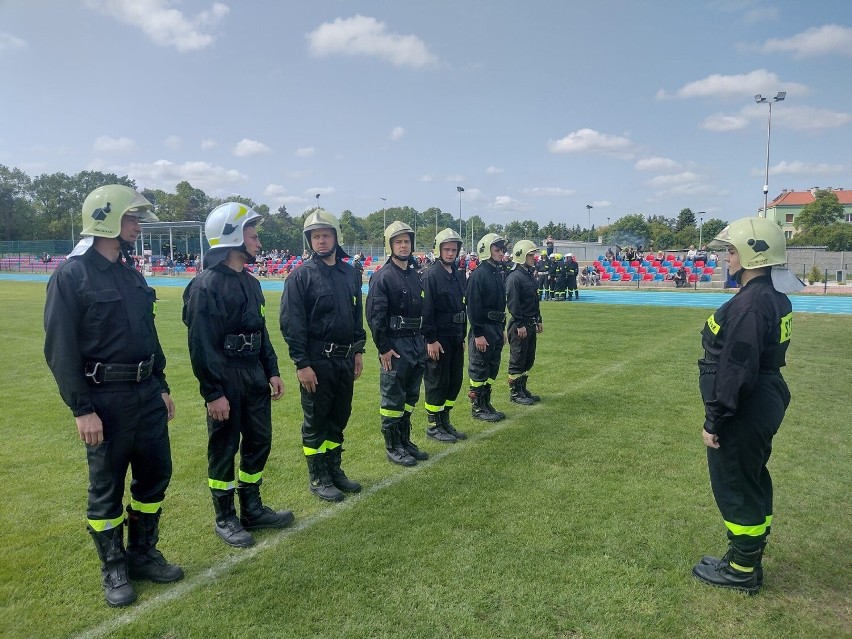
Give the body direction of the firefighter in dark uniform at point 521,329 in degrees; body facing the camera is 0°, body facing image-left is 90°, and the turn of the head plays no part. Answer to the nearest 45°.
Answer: approximately 270°

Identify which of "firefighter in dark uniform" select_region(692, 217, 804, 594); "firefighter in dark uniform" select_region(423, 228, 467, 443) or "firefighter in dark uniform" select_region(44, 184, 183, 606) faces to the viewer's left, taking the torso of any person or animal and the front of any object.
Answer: "firefighter in dark uniform" select_region(692, 217, 804, 594)

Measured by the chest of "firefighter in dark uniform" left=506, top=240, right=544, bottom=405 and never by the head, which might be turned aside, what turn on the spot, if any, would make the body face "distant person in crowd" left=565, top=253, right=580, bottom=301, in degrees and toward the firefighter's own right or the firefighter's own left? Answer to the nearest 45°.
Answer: approximately 90° to the firefighter's own left

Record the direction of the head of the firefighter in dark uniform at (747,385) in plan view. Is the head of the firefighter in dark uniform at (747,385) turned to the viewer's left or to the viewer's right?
to the viewer's left

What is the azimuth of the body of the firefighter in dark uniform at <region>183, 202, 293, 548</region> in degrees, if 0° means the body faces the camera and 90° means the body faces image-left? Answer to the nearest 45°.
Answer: approximately 315°

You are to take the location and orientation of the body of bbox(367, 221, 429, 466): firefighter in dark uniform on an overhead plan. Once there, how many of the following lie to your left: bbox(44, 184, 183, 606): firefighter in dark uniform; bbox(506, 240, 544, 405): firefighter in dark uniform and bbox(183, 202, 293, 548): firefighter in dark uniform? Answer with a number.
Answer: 1

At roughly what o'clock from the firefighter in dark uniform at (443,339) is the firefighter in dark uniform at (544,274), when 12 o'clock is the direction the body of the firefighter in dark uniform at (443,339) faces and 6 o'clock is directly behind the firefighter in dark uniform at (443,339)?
the firefighter in dark uniform at (544,274) is roughly at 8 o'clock from the firefighter in dark uniform at (443,339).

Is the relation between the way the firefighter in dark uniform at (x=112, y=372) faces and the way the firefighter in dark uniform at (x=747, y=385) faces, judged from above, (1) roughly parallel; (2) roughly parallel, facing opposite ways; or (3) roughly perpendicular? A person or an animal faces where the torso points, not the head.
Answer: roughly parallel, facing opposite ways

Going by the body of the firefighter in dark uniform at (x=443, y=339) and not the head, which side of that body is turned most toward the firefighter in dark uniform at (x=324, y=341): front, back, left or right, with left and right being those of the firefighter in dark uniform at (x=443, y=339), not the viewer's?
right

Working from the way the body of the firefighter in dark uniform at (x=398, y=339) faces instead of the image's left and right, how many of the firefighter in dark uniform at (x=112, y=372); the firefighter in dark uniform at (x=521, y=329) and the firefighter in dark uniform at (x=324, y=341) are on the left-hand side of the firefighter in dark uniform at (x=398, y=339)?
1

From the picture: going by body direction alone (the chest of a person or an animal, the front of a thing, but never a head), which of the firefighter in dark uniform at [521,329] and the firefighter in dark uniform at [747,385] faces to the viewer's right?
the firefighter in dark uniform at [521,329]

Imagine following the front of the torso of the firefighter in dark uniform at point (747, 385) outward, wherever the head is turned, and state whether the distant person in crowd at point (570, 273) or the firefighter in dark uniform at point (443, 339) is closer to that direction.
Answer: the firefighter in dark uniform

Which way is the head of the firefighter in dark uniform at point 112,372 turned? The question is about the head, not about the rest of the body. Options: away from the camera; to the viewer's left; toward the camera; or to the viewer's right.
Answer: to the viewer's right

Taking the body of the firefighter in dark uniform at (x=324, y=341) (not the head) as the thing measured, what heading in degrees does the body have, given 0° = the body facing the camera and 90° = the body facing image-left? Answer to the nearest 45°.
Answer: approximately 315°

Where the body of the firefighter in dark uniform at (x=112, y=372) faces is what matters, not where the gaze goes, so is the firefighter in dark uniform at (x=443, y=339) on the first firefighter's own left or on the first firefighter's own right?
on the first firefighter's own left

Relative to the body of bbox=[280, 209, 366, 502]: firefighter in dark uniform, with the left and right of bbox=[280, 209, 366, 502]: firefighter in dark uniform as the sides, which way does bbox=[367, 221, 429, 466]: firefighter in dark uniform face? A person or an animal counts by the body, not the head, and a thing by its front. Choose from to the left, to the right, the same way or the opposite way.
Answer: the same way

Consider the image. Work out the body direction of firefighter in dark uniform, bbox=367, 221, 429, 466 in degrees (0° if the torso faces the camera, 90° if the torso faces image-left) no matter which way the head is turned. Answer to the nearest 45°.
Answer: approximately 315°

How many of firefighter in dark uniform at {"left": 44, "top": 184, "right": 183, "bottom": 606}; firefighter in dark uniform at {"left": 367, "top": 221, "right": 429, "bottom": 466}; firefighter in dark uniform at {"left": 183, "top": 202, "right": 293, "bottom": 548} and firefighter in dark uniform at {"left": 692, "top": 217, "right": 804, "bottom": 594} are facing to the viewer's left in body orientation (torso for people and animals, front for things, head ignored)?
1
